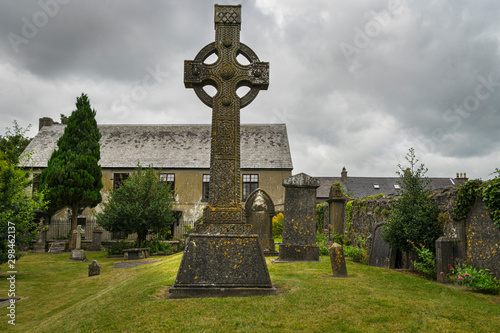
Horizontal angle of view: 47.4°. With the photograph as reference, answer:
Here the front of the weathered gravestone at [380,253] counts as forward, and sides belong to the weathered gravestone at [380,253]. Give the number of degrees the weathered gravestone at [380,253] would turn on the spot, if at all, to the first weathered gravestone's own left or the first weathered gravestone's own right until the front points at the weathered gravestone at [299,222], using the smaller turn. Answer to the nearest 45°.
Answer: approximately 90° to the first weathered gravestone's own right

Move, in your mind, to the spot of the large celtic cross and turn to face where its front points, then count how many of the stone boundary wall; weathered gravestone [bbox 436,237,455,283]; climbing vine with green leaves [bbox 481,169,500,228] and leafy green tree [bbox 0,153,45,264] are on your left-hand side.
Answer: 3

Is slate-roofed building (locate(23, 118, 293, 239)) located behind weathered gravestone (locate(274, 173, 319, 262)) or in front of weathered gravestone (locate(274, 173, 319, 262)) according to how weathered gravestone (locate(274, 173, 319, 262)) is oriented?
behind

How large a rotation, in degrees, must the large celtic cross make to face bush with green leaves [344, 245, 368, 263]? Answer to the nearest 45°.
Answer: approximately 135° to its left

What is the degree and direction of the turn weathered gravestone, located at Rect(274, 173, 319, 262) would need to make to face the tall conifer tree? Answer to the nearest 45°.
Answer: approximately 135° to its right

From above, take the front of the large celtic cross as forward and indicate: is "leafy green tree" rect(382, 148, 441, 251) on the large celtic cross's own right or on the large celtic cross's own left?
on the large celtic cross's own left

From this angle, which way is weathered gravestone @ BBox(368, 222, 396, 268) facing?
toward the camera

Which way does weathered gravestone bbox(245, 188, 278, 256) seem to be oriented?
toward the camera

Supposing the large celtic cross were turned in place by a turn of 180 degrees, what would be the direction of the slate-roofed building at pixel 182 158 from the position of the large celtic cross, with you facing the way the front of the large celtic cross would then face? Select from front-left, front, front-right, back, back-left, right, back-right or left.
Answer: front
